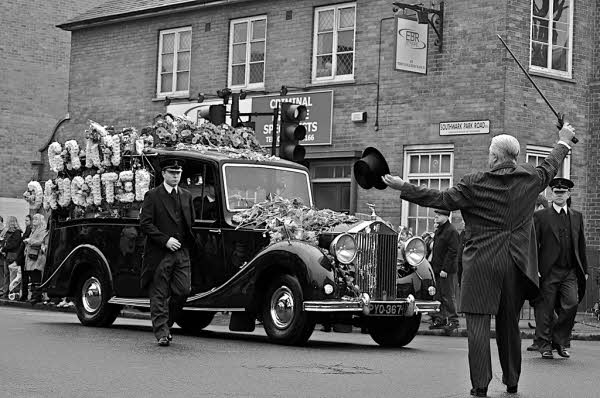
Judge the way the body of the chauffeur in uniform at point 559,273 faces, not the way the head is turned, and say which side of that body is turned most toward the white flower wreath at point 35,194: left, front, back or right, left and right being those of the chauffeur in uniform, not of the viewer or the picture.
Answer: right

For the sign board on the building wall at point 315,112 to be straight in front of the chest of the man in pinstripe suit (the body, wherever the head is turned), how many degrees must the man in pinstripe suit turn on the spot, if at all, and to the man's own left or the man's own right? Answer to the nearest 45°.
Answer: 0° — they already face it

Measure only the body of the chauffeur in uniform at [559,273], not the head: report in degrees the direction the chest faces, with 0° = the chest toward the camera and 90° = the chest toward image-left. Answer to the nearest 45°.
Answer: approximately 0°

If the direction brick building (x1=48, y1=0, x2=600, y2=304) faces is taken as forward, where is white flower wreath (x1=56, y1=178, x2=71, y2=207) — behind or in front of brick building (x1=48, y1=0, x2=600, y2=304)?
in front

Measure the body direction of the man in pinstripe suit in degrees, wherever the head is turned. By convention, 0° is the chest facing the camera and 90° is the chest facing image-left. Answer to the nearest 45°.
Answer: approximately 180°
